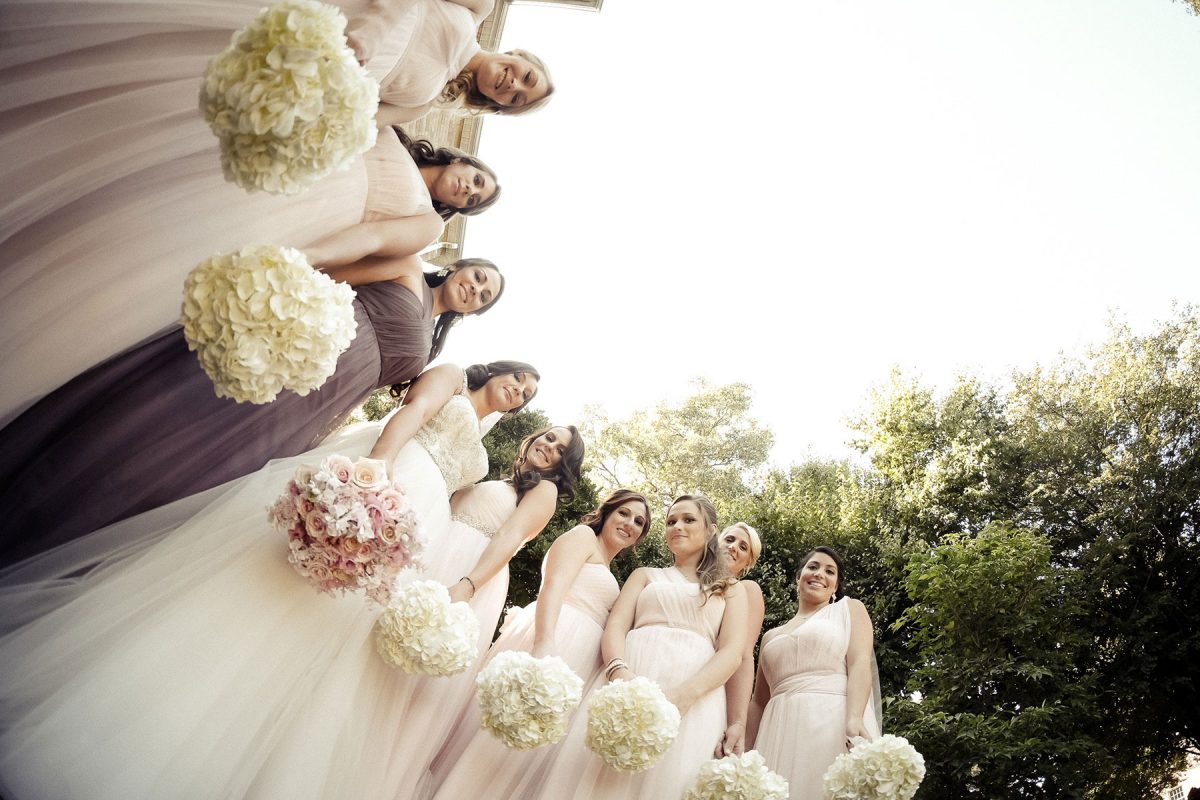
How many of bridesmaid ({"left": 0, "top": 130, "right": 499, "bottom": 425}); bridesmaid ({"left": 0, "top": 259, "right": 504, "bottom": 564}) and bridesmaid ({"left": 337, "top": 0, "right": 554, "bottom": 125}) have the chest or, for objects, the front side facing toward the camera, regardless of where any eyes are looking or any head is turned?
3

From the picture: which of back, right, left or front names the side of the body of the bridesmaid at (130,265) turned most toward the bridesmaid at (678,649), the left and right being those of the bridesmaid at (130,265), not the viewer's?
left

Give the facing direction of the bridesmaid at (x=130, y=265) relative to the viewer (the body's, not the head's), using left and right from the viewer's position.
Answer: facing the viewer

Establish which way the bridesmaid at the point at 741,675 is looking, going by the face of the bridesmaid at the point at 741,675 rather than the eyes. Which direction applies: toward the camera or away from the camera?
toward the camera

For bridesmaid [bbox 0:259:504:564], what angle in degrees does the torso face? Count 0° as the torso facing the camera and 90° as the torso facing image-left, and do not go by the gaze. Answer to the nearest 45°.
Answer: approximately 0°

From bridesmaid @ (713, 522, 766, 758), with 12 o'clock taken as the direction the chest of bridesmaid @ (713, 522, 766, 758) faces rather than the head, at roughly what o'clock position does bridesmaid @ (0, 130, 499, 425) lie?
bridesmaid @ (0, 130, 499, 425) is roughly at 12 o'clock from bridesmaid @ (713, 522, 766, 758).

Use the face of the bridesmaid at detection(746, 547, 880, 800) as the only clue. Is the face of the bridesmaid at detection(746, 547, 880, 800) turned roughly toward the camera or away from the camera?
toward the camera

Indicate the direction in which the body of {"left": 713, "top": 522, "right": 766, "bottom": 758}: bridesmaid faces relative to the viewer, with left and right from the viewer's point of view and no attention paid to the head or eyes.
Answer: facing the viewer and to the left of the viewer

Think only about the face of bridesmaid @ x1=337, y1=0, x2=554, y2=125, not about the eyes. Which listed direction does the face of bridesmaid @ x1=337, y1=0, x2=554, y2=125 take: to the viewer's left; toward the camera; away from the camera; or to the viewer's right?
toward the camera

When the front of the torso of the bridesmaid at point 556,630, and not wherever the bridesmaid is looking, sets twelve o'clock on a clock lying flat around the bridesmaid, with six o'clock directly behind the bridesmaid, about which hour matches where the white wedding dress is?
The white wedding dress is roughly at 3 o'clock from the bridesmaid.

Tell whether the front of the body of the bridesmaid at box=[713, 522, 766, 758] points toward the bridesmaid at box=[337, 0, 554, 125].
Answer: yes
